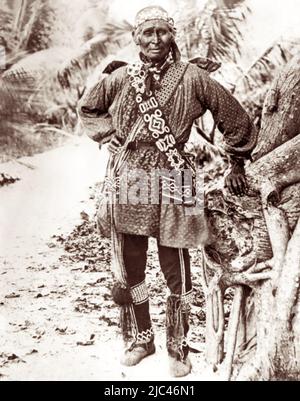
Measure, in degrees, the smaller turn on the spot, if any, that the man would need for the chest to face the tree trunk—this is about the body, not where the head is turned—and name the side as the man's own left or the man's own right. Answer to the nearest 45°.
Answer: approximately 90° to the man's own left

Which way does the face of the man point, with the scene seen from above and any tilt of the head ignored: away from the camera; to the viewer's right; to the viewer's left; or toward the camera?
toward the camera

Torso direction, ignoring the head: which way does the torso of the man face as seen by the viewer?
toward the camera
